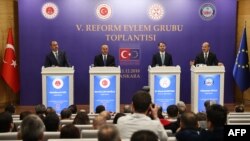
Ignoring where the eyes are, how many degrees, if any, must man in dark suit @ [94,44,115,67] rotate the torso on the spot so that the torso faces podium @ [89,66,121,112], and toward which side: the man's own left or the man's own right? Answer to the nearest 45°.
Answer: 0° — they already face it

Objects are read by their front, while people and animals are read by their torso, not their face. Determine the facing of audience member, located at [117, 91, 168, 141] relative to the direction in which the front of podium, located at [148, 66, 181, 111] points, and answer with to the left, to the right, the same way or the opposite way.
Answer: the opposite way

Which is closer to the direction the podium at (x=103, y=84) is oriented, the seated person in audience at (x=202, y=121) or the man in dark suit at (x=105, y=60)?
the seated person in audience

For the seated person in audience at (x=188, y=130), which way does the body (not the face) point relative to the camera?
away from the camera

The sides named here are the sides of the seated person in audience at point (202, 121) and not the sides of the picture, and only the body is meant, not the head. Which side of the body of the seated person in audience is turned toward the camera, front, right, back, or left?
back

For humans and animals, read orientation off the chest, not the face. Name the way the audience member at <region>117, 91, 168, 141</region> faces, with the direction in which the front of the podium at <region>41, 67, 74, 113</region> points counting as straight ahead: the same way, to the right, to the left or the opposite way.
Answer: the opposite way

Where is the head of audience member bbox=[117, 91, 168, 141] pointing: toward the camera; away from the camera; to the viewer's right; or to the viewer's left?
away from the camera

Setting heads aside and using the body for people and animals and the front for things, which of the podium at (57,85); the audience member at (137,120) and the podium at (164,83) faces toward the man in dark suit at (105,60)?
the audience member

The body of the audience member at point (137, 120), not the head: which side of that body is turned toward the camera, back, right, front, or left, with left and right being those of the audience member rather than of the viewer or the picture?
back

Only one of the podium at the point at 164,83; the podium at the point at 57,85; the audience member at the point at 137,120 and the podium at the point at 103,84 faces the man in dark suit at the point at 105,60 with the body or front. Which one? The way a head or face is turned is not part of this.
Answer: the audience member

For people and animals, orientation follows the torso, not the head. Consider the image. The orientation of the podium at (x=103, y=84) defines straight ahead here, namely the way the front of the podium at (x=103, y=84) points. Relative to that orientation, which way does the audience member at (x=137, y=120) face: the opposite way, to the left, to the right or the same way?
the opposite way

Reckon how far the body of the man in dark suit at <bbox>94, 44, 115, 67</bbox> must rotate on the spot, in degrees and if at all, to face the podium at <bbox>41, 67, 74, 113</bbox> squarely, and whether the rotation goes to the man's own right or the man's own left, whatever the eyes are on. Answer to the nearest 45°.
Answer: approximately 45° to the man's own right

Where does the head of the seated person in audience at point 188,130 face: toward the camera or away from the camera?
away from the camera

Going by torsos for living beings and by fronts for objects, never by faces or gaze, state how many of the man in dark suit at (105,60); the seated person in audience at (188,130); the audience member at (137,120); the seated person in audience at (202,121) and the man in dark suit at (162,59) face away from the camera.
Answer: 3

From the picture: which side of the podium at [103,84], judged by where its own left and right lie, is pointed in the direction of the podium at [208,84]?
left

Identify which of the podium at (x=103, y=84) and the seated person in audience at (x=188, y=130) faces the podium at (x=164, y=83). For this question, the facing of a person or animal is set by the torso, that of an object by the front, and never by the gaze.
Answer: the seated person in audience
